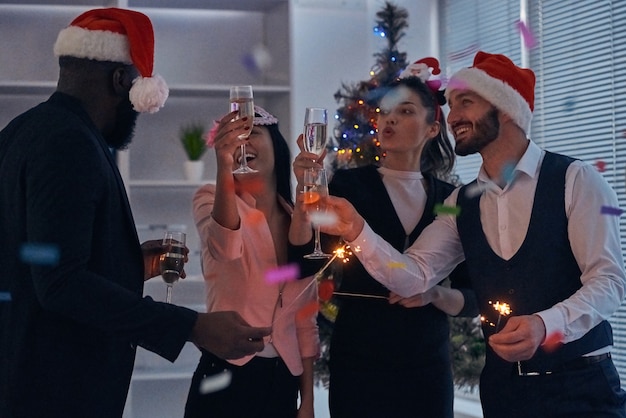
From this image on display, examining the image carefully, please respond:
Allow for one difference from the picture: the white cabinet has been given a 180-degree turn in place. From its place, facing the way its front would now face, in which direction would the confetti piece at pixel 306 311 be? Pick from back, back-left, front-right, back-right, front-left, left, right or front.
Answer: back

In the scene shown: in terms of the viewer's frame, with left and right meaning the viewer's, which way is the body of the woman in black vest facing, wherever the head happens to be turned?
facing the viewer

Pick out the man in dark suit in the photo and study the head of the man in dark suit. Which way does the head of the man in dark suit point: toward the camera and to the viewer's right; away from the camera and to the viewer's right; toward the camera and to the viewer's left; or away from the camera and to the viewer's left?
away from the camera and to the viewer's right

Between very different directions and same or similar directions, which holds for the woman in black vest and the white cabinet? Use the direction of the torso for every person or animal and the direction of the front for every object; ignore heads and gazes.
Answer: same or similar directions

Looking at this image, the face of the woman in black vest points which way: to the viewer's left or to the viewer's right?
to the viewer's left

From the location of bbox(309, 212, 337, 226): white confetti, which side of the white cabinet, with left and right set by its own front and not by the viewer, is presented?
front

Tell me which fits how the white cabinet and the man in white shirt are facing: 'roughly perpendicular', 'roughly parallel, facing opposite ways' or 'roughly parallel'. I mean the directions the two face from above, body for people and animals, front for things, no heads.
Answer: roughly perpendicular

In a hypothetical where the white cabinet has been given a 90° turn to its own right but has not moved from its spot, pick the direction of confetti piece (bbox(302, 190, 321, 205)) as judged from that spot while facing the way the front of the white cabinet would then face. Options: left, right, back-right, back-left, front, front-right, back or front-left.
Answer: left

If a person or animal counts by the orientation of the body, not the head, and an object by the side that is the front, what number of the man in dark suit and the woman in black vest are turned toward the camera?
1

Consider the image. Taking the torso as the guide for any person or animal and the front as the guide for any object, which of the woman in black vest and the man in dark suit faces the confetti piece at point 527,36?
the man in dark suit

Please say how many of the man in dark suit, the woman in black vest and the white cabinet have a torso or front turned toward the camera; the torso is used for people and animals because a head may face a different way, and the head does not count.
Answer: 2

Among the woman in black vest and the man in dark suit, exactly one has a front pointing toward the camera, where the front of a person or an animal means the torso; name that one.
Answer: the woman in black vest

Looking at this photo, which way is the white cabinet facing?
toward the camera

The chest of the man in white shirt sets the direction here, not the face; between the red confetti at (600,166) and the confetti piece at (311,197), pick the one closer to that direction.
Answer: the confetti piece

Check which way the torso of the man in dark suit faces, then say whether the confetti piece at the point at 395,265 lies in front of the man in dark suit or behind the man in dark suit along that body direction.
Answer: in front

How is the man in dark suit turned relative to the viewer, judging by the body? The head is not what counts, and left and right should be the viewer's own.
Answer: facing away from the viewer and to the right of the viewer

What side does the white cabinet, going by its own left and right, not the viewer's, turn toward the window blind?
left

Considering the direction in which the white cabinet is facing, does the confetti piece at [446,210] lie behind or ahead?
ahead

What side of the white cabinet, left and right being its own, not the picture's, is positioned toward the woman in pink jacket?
front
